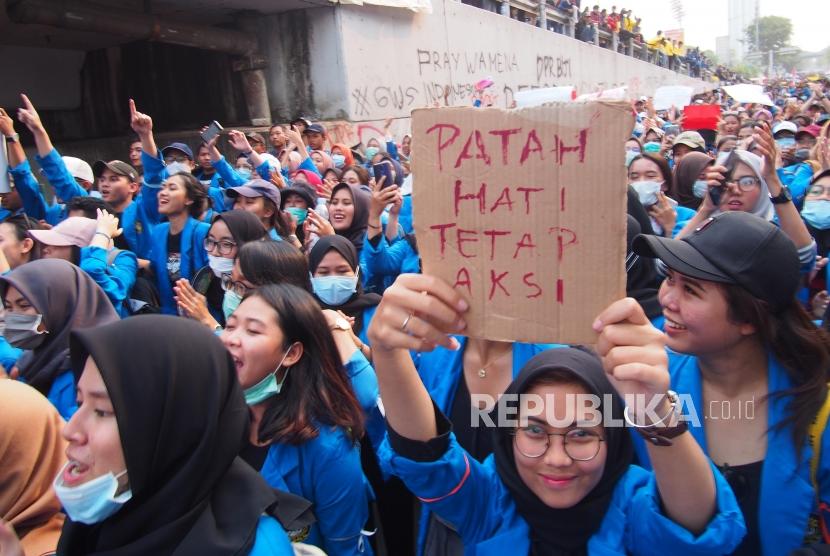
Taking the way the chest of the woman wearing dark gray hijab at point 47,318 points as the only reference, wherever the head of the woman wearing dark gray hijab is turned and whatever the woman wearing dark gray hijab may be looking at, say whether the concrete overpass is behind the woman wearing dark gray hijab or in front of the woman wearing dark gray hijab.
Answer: behind

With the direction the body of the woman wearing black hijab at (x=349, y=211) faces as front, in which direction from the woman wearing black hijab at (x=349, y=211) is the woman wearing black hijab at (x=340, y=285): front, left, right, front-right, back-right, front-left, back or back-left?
front-left

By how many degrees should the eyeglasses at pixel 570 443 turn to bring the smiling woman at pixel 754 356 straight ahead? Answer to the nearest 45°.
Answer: approximately 135° to its left

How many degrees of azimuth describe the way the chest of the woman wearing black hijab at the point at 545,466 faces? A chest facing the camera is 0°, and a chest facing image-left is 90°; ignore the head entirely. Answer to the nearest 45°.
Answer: approximately 0°

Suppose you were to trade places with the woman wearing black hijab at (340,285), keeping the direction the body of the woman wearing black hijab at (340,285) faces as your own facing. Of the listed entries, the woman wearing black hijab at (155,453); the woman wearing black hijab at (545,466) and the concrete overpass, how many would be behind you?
1

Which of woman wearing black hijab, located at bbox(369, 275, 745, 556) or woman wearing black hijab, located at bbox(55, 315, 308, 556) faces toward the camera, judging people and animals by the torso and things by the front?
woman wearing black hijab, located at bbox(369, 275, 745, 556)

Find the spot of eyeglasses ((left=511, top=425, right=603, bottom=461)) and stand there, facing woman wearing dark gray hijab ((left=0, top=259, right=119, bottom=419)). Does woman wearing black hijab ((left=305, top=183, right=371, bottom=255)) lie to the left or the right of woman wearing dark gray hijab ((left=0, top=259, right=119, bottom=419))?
right

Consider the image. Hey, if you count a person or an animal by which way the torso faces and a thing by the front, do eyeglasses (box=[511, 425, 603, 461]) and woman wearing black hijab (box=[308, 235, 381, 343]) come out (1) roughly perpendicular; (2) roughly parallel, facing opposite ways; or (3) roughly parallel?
roughly parallel

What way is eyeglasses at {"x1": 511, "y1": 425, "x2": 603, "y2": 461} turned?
toward the camera

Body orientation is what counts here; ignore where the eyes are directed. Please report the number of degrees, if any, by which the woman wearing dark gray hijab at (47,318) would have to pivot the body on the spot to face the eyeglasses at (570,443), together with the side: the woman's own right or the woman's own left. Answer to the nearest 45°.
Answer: approximately 90° to the woman's own left

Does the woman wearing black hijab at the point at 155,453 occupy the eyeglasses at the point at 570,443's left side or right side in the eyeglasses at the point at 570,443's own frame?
on its right

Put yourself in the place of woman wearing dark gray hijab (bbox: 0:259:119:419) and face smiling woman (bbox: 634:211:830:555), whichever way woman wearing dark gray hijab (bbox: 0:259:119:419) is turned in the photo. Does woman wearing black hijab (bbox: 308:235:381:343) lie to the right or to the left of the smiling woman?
left

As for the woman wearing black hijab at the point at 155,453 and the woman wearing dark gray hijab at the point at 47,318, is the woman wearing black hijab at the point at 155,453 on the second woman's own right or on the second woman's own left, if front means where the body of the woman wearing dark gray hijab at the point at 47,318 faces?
on the second woman's own left

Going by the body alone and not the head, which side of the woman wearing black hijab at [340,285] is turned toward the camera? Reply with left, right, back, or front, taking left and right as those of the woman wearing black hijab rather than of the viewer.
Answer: front
